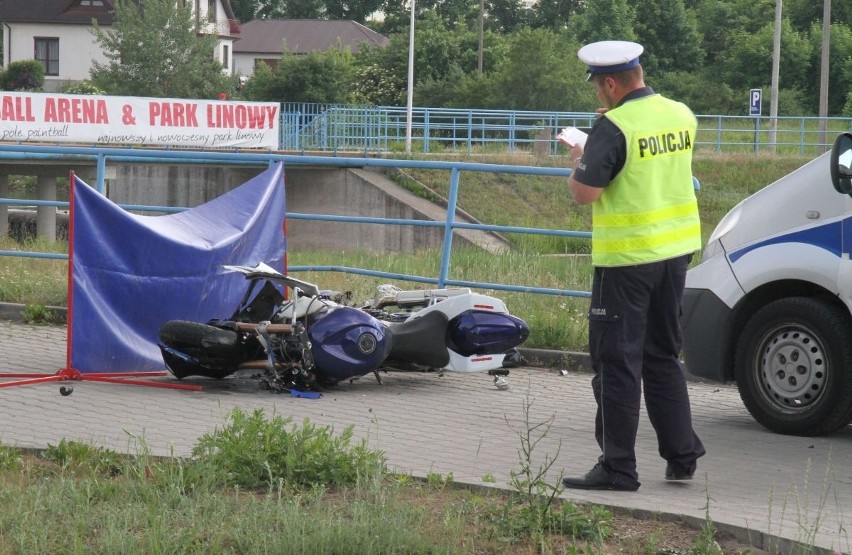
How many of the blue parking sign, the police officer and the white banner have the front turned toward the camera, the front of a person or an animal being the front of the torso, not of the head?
2

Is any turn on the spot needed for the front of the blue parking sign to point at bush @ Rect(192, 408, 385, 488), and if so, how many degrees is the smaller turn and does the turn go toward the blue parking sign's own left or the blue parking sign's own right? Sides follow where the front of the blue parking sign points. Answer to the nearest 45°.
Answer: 0° — it already faces it

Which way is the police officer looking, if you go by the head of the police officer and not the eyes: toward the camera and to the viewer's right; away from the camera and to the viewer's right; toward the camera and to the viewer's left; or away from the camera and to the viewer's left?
away from the camera and to the viewer's left

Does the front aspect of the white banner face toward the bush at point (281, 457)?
yes

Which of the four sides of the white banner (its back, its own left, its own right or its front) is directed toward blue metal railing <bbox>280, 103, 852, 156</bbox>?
left

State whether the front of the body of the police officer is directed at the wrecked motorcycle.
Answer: yes

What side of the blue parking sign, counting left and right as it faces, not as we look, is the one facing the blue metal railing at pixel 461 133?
right

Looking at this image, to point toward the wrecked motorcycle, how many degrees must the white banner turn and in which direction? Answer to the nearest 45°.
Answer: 0° — it already faces it

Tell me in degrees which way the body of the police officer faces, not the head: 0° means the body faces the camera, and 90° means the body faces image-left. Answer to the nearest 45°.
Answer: approximately 135°

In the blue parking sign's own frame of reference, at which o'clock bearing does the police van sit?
The police van is roughly at 12 o'clock from the blue parking sign.

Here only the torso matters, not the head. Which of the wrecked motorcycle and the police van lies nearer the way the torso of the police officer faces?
the wrecked motorcycle

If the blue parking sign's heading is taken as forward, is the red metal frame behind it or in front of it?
in front

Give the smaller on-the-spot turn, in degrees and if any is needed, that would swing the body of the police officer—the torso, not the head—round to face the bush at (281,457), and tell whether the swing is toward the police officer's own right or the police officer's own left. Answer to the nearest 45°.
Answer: approximately 45° to the police officer's own left

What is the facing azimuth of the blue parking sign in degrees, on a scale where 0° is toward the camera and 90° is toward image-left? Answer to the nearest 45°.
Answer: approximately 0°

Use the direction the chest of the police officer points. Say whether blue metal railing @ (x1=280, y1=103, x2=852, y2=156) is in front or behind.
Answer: in front
